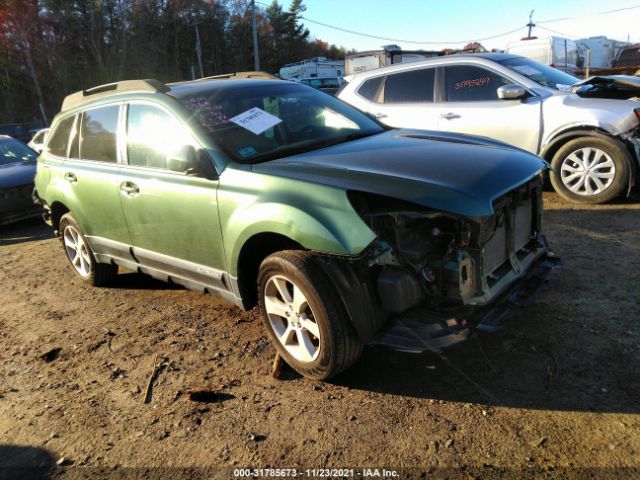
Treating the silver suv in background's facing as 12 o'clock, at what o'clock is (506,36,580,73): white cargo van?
The white cargo van is roughly at 9 o'clock from the silver suv in background.

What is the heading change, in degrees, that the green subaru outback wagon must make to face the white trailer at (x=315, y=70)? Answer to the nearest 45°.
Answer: approximately 135° to its left

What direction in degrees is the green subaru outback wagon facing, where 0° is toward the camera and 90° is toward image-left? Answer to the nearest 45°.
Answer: approximately 315°

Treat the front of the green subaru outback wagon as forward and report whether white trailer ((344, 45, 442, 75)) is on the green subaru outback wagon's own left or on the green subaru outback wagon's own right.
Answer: on the green subaru outback wagon's own left

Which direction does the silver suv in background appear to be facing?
to the viewer's right

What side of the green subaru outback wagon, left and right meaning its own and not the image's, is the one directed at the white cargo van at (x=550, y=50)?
left
